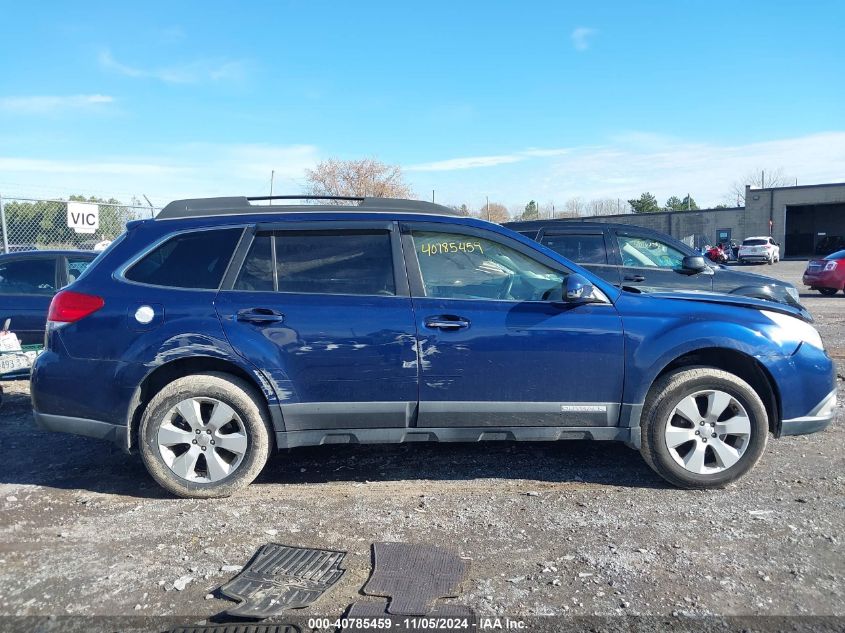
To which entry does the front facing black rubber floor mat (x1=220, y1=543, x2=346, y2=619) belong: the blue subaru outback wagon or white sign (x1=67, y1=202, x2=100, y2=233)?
the white sign

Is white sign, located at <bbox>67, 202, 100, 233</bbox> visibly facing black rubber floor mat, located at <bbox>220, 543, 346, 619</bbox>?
yes

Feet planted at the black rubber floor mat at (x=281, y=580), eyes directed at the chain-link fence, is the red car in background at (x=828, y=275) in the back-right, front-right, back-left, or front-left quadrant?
front-right

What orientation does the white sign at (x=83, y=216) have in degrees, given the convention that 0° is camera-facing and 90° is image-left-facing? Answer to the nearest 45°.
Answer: approximately 0°

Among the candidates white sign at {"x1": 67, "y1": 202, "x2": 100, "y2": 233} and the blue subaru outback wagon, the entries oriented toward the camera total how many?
1

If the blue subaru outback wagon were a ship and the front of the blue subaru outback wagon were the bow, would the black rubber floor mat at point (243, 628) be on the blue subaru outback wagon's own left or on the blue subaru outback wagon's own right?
on the blue subaru outback wagon's own right

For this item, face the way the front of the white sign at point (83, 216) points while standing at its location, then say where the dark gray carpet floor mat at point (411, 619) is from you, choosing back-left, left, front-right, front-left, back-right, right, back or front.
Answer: front

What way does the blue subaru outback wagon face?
to the viewer's right

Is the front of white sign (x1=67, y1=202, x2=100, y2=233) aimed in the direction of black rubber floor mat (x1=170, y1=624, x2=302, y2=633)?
yes

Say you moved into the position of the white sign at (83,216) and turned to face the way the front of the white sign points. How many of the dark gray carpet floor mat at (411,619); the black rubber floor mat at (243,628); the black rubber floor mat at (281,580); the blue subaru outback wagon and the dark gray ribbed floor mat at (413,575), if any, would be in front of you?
5

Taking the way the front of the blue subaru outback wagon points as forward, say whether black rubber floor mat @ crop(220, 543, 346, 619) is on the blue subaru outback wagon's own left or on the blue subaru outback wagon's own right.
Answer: on the blue subaru outback wagon's own right

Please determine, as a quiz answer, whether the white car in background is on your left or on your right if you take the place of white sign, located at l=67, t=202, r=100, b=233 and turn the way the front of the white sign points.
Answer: on your left

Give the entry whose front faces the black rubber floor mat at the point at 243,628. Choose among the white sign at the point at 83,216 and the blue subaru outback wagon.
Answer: the white sign

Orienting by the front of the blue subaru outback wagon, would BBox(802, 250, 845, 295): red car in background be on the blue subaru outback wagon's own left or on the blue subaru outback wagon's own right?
on the blue subaru outback wagon's own left
